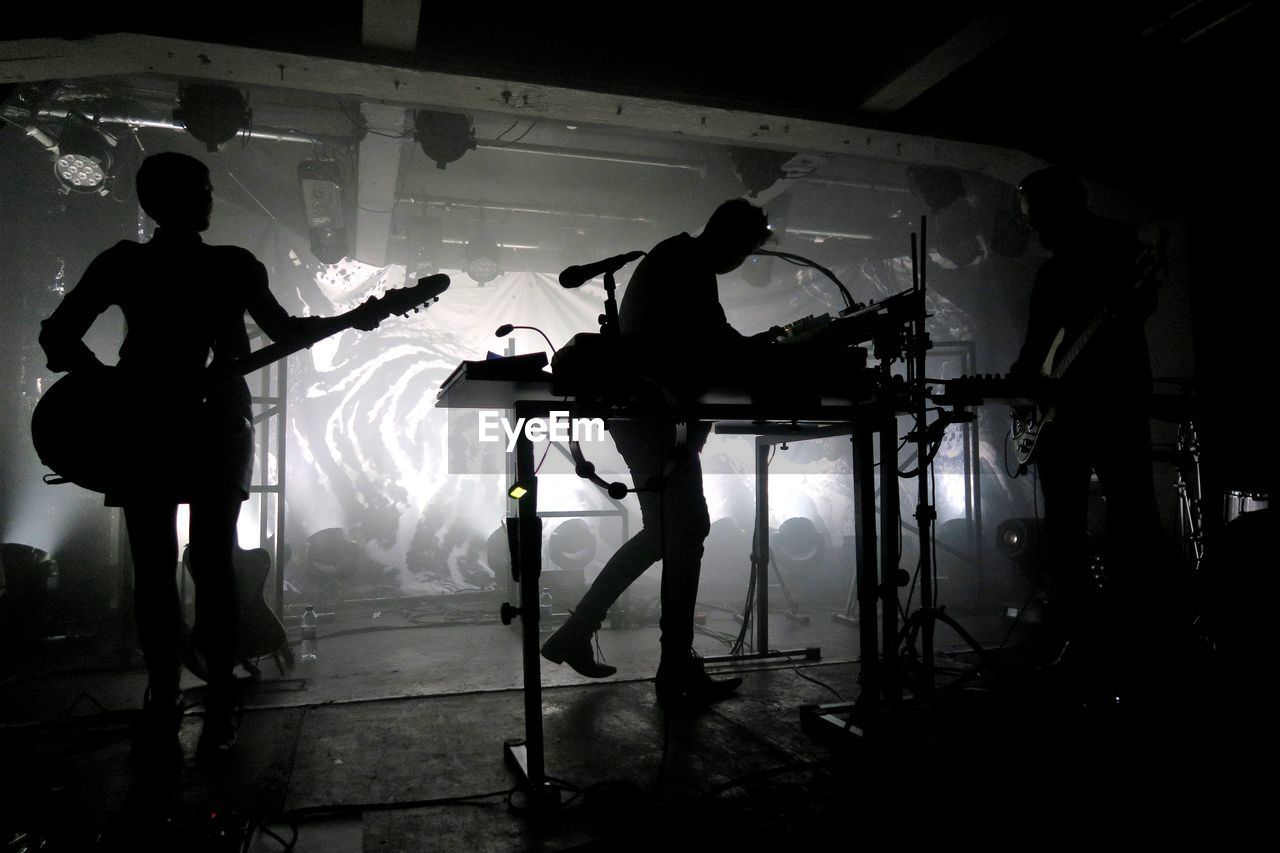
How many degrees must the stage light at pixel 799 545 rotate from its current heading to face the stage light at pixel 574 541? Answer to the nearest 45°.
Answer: approximately 90° to its right

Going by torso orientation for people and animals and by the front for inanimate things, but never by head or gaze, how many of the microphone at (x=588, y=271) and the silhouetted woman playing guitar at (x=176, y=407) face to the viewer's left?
1

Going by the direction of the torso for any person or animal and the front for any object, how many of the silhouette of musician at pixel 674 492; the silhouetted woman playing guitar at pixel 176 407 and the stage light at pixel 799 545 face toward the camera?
2

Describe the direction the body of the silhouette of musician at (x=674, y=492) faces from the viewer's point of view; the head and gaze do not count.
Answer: to the viewer's right

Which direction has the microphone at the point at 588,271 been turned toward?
to the viewer's left

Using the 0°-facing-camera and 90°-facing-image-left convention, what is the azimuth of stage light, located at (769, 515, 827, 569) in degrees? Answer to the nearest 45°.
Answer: approximately 0°

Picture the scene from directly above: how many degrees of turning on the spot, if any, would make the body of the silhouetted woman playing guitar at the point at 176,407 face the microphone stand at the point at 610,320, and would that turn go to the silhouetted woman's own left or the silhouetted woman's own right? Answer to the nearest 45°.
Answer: approximately 45° to the silhouetted woman's own left
